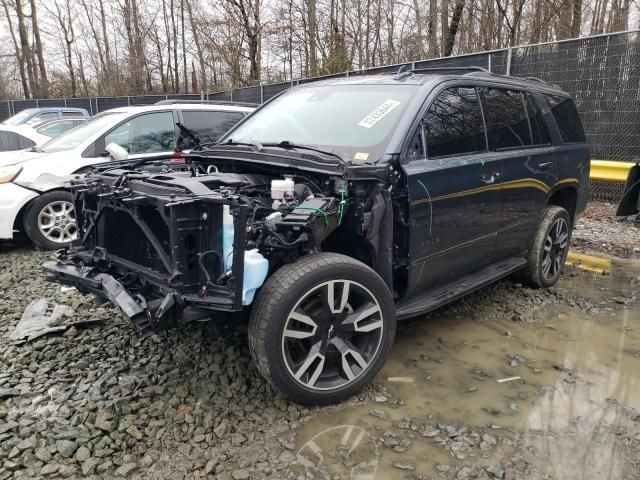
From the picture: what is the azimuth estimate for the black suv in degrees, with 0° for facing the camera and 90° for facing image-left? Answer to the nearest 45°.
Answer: approximately 45°

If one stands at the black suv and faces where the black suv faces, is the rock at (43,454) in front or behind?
in front

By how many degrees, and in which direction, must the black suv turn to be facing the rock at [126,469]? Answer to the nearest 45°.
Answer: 0° — it already faces it

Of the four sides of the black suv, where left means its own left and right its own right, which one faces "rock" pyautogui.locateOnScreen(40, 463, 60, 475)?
front

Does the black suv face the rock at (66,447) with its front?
yes

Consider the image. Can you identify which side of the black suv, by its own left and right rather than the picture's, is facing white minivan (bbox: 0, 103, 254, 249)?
right

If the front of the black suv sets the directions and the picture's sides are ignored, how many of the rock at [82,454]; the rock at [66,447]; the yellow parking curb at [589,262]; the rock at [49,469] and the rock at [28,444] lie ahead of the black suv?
4

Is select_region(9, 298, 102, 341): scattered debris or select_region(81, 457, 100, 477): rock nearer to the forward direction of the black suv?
the rock

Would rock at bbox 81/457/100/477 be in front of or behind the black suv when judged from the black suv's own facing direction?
in front

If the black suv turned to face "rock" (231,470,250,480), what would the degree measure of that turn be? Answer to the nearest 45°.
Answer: approximately 45° to its left

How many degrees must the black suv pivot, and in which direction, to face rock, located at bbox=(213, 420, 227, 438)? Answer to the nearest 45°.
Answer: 0° — it already faces it

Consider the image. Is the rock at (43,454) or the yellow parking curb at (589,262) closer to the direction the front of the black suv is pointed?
the rock

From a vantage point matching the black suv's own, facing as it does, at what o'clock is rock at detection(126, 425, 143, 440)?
The rock is roughly at 12 o'clock from the black suv.

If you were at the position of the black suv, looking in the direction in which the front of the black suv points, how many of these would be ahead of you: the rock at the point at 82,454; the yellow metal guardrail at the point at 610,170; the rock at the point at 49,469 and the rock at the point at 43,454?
3

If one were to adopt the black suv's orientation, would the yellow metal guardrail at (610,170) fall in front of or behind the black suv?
behind

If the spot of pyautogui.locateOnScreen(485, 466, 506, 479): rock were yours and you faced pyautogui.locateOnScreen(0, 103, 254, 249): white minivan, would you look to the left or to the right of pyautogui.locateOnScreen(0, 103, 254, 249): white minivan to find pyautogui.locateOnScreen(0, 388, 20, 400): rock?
left

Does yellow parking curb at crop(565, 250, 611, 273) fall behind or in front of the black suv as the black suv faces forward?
behind

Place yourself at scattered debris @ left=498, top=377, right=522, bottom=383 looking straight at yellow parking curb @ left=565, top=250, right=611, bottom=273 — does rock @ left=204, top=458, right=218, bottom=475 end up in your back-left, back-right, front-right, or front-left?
back-left

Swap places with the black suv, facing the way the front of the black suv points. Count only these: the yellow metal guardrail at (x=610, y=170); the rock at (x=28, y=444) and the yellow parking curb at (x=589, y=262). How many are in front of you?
1

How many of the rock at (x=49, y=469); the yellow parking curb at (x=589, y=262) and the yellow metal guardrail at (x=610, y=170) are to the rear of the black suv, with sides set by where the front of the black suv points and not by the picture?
2
